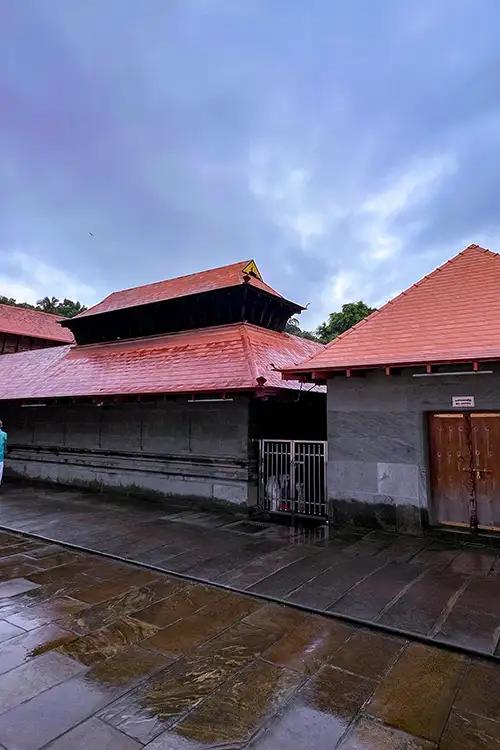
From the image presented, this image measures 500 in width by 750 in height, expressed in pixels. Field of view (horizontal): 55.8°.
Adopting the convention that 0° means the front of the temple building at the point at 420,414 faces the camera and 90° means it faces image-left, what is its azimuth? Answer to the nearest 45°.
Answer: approximately 0°

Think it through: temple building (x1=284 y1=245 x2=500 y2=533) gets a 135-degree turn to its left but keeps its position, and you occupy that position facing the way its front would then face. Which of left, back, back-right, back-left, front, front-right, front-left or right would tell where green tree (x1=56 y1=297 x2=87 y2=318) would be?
left

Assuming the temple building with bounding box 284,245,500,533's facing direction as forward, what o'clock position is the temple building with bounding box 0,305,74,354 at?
the temple building with bounding box 0,305,74,354 is roughly at 4 o'clock from the temple building with bounding box 284,245,500,533.

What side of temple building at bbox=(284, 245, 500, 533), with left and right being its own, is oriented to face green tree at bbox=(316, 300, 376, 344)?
back

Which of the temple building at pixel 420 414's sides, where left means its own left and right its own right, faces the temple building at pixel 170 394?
right

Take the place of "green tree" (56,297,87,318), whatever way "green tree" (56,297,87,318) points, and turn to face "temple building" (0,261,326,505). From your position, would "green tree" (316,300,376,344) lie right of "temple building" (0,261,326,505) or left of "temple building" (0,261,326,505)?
left
